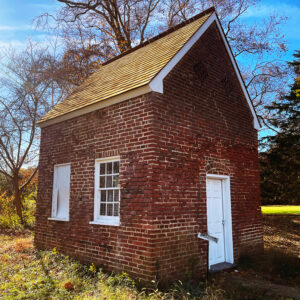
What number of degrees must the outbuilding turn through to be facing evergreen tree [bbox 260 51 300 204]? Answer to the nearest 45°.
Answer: approximately 90° to its left

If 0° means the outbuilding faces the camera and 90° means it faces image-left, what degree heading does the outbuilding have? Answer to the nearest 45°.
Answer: approximately 315°
